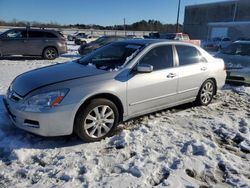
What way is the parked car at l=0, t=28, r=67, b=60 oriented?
to the viewer's left

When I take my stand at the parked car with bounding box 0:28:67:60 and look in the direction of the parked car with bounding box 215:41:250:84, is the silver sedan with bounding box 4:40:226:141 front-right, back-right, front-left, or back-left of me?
front-right

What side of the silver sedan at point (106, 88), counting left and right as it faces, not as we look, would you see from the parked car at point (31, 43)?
right

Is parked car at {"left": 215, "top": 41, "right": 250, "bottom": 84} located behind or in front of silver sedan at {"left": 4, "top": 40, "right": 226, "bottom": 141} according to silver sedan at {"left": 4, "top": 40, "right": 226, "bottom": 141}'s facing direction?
behind

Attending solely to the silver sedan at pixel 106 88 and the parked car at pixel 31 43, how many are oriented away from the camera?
0

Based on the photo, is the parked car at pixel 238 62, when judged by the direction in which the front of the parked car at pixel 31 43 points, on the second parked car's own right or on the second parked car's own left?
on the second parked car's own left

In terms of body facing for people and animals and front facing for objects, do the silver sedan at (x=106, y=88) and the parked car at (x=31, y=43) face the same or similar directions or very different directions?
same or similar directions

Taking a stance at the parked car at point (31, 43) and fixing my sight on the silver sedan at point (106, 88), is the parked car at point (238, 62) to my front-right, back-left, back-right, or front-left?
front-left

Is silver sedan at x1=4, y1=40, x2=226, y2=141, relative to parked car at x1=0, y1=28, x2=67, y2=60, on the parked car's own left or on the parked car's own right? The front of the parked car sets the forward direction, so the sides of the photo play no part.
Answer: on the parked car's own left

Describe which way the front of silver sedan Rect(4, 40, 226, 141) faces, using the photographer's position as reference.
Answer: facing the viewer and to the left of the viewer
